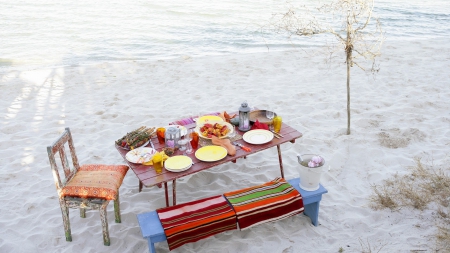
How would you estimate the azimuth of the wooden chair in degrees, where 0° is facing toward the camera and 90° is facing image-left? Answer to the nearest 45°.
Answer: approximately 270°

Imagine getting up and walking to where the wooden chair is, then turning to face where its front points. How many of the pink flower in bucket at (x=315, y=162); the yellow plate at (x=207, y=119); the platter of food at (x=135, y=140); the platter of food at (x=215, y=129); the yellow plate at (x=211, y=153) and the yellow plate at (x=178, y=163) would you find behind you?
0

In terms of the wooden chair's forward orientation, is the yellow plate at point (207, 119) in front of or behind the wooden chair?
in front

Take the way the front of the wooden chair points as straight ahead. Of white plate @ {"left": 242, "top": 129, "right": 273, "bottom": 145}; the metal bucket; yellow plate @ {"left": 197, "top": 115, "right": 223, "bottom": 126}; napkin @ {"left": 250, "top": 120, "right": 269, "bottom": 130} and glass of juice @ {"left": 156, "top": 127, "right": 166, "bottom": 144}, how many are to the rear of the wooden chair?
0

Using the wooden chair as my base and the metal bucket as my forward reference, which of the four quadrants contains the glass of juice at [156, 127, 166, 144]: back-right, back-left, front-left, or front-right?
front-left

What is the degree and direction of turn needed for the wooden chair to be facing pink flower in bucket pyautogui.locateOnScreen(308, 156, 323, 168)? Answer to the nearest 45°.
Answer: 0° — it already faces it

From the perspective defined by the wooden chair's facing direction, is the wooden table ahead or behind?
ahead

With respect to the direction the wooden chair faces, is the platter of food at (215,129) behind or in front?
in front

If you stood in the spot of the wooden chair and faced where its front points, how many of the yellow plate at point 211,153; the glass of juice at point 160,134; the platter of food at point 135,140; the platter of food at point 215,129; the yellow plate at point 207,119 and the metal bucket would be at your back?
0

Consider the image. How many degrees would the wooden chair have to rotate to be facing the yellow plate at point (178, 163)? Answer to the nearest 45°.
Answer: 0° — it already faces it

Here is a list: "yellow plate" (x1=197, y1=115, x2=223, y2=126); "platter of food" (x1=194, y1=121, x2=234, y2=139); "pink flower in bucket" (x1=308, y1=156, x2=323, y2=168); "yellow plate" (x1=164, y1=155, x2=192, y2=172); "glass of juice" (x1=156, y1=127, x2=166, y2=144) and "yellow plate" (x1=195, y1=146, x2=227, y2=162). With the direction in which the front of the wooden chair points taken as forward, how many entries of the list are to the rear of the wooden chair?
0

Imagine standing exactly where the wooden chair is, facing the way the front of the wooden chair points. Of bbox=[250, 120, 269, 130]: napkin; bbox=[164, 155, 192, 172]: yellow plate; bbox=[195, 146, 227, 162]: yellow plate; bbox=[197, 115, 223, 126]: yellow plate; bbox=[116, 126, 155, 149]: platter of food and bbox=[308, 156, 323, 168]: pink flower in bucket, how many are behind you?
0

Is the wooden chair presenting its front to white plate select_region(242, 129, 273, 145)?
no

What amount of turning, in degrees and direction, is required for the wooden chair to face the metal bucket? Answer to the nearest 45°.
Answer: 0° — it already faces it

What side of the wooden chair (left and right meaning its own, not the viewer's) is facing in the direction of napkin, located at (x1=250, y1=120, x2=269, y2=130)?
front
